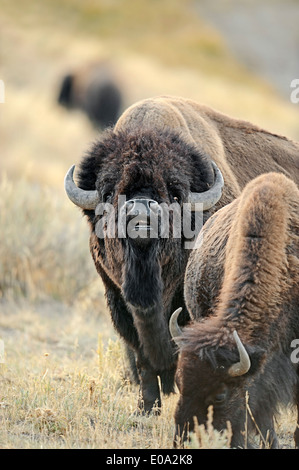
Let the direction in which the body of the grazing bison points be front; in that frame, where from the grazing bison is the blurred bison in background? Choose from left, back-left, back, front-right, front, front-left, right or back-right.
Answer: back-right

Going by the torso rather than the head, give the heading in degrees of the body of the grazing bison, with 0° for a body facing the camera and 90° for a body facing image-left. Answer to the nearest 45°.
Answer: approximately 45°

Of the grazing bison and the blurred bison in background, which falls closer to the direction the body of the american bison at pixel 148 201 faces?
the grazing bison

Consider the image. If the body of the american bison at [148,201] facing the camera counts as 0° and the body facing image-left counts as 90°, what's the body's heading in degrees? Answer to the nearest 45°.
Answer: approximately 45°

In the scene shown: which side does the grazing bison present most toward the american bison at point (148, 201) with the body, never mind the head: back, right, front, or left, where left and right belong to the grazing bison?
right

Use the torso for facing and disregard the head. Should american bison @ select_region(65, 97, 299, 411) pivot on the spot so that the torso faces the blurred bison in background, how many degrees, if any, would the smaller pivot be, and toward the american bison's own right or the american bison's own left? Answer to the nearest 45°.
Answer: approximately 135° to the american bison's own right
